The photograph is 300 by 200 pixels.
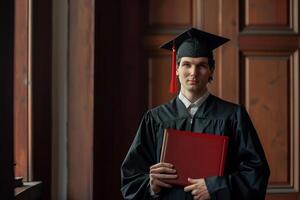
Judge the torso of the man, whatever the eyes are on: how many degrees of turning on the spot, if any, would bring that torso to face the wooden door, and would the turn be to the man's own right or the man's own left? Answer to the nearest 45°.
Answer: approximately 180°

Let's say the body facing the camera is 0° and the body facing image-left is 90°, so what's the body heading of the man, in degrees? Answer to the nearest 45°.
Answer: approximately 0°
